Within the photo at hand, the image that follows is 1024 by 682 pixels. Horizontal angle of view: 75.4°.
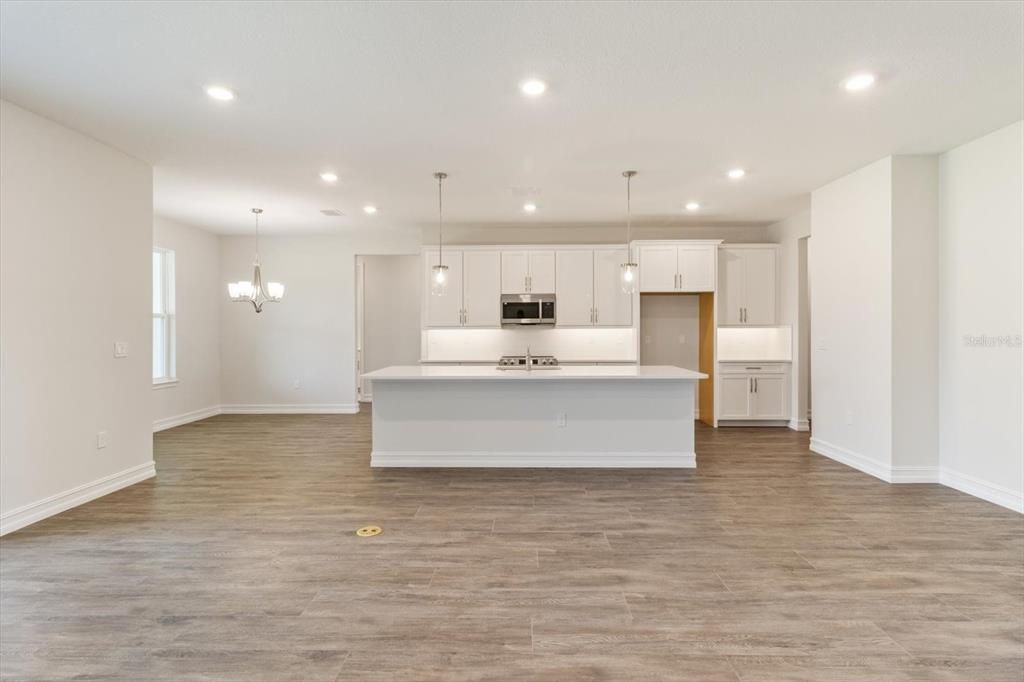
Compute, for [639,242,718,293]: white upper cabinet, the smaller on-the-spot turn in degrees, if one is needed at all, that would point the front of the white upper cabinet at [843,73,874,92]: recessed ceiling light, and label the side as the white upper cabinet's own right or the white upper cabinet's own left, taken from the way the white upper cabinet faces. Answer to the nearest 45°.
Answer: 0° — it already faces it

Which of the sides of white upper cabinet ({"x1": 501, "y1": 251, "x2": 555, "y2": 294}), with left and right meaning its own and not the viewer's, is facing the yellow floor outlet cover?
front

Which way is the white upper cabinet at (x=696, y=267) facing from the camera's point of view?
toward the camera

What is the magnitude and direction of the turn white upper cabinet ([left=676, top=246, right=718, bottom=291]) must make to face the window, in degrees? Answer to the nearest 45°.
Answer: approximately 90° to its right

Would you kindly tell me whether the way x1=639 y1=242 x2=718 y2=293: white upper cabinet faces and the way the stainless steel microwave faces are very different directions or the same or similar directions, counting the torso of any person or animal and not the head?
same or similar directions

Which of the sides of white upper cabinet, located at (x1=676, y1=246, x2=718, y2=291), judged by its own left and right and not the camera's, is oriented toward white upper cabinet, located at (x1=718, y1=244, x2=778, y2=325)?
left

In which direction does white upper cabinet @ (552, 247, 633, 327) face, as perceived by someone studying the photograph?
facing the viewer

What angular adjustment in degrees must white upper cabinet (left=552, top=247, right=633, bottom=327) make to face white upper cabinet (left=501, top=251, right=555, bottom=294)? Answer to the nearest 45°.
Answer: approximately 90° to its right

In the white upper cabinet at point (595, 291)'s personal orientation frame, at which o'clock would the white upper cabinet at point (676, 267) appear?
the white upper cabinet at point (676, 267) is roughly at 9 o'clock from the white upper cabinet at point (595, 291).

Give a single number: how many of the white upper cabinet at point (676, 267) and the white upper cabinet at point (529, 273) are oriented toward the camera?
2

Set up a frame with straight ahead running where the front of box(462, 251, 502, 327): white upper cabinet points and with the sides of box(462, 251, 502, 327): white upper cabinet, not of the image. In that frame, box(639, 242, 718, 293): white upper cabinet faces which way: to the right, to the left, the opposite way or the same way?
the same way

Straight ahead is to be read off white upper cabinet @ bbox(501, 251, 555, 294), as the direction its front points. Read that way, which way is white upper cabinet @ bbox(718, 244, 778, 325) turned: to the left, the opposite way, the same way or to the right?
the same way

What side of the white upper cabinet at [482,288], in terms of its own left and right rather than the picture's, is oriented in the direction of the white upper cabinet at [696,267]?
left

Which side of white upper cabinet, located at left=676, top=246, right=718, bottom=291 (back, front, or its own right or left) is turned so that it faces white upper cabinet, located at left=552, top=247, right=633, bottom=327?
right

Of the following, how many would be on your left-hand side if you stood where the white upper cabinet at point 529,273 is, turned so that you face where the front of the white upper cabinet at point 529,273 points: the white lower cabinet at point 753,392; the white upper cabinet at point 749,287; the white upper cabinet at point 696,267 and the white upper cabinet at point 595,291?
4

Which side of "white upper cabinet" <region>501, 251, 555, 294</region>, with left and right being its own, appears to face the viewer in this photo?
front

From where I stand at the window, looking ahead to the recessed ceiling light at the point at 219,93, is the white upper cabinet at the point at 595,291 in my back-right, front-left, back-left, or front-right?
front-left

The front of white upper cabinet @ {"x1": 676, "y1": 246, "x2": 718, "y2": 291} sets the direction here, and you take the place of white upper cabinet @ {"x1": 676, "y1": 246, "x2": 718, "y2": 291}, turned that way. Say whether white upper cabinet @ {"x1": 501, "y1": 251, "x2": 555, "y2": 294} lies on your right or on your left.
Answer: on your right
